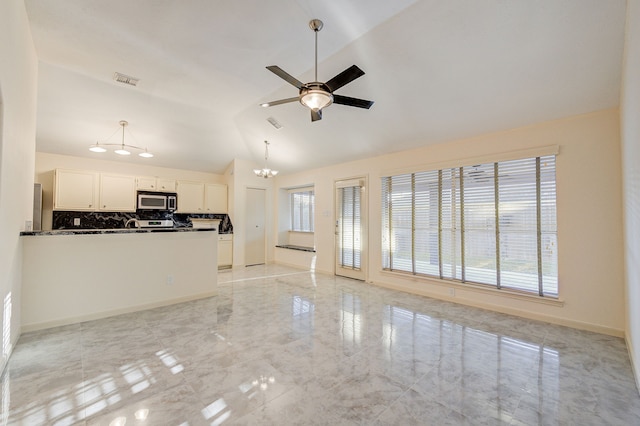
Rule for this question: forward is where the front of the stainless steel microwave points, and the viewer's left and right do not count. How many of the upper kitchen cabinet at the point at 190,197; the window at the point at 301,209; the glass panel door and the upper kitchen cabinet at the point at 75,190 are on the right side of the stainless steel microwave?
1

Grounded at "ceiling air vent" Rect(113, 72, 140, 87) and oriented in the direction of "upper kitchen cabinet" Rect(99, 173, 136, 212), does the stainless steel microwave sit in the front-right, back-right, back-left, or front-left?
front-right

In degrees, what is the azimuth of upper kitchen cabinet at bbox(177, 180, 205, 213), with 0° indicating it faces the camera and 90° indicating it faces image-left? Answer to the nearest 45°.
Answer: approximately 0°

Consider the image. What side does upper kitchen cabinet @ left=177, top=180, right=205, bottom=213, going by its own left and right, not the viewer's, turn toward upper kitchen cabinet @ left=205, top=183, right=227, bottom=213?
left

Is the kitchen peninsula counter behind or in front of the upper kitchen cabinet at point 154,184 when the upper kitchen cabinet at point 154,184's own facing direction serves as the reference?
in front

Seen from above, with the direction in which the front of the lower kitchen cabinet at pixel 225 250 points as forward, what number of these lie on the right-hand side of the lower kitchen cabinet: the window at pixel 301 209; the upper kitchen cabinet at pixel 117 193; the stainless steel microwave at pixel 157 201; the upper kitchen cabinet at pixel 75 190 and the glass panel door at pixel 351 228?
3

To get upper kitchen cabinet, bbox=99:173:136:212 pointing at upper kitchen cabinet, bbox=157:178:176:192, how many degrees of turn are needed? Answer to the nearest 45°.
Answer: approximately 90° to its left

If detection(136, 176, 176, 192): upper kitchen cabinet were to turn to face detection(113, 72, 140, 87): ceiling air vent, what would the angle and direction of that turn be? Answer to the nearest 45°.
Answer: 0° — it already faces it

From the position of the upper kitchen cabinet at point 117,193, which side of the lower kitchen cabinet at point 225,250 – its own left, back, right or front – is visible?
right

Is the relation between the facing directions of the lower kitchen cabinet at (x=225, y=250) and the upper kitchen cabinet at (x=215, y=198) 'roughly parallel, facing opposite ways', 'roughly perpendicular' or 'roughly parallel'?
roughly parallel

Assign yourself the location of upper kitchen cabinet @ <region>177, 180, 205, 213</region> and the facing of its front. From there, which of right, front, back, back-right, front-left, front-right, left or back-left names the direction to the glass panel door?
front-left

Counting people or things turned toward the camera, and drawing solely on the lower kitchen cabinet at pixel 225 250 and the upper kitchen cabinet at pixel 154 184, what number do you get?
2

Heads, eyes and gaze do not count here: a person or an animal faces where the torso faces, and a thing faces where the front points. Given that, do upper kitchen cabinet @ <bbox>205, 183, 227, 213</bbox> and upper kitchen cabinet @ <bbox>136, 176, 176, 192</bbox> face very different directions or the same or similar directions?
same or similar directions

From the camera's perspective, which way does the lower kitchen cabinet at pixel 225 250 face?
toward the camera

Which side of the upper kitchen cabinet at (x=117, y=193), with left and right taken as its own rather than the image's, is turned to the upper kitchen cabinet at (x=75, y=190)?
right

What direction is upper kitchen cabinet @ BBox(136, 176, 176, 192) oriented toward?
toward the camera
